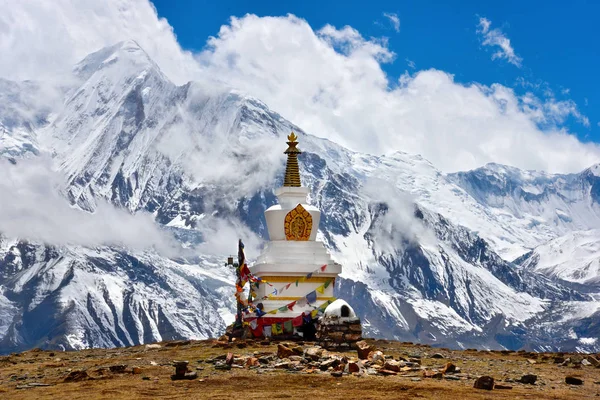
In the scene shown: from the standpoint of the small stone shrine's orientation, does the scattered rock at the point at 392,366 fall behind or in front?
in front

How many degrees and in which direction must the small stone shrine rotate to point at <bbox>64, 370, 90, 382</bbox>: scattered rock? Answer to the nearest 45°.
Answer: approximately 90° to its right

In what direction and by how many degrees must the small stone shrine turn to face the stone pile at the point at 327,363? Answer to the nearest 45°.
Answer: approximately 45° to its right

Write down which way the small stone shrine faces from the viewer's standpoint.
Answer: facing the viewer and to the right of the viewer

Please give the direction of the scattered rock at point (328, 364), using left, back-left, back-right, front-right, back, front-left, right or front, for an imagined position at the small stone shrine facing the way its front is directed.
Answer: front-right
